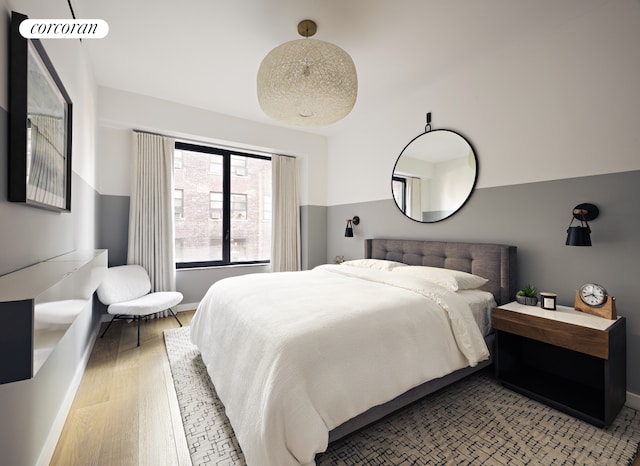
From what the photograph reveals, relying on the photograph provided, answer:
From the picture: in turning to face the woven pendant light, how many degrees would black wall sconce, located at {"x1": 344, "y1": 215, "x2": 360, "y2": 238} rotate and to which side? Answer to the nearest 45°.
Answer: approximately 45° to its left

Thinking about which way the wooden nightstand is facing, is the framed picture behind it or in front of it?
in front

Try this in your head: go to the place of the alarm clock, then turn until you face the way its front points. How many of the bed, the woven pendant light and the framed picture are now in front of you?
3

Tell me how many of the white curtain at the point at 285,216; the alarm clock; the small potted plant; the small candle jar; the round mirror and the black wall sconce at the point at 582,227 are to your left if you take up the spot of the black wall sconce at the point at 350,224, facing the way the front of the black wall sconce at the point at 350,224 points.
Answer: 5

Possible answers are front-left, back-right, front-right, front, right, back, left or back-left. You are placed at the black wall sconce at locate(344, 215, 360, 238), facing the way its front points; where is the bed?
front-left

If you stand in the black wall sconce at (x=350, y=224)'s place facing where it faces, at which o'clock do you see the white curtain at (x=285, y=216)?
The white curtain is roughly at 2 o'clock from the black wall sconce.

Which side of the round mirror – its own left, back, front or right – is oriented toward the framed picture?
front

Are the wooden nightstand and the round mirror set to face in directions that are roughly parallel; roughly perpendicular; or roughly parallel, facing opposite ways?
roughly parallel

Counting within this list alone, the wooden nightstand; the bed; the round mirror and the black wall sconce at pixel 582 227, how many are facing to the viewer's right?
0

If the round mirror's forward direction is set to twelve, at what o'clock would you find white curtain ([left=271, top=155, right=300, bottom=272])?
The white curtain is roughly at 2 o'clock from the round mirror.

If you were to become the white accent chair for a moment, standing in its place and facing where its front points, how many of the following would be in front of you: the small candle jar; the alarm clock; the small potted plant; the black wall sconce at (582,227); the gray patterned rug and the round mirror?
6

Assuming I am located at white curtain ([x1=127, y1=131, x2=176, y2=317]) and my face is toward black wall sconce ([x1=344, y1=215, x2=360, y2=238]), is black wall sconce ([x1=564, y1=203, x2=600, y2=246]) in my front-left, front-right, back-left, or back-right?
front-right

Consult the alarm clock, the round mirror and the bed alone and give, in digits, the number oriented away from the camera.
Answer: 0

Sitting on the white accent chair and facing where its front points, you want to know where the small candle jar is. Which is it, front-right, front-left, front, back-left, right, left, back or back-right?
front

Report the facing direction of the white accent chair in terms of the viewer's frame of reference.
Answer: facing the viewer and to the right of the viewer

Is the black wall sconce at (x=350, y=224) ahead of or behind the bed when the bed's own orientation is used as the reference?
behind

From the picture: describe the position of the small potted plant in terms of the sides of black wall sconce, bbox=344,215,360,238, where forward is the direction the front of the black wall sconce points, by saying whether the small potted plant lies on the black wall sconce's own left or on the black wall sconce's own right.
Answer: on the black wall sconce's own left

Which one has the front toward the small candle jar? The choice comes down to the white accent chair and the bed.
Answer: the white accent chair

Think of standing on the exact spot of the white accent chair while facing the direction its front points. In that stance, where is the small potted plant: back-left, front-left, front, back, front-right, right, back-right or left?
front
